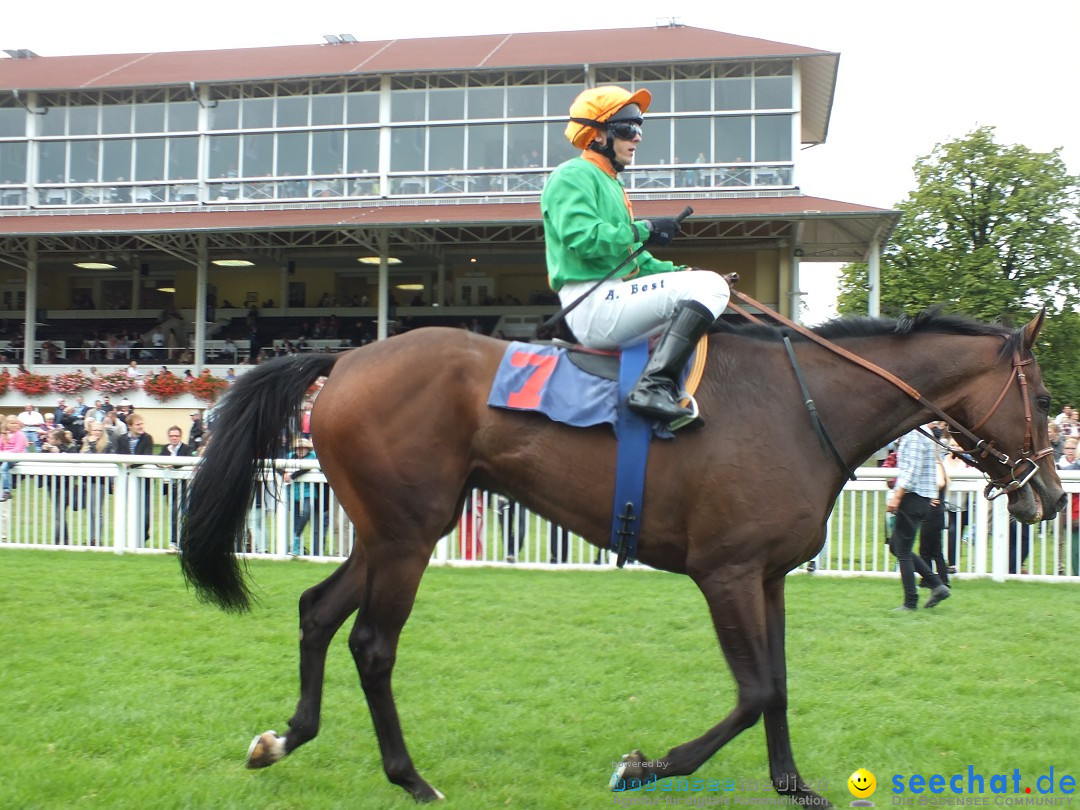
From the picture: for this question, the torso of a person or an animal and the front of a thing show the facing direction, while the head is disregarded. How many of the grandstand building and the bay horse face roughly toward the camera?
1

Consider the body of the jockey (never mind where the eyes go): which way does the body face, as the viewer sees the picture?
to the viewer's right

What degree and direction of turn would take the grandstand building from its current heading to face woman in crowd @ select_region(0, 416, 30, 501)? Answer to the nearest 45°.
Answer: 0° — it already faces them

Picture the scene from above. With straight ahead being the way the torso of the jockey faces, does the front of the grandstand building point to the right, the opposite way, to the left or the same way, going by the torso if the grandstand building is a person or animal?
to the right

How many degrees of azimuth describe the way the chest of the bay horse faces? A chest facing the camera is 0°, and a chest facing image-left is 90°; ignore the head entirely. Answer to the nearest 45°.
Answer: approximately 270°

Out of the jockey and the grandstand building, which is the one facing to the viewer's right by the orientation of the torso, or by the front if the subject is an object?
the jockey

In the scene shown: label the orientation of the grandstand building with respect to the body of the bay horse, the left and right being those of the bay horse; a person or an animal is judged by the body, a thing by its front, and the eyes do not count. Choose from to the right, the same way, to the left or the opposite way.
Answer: to the right

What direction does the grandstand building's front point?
toward the camera

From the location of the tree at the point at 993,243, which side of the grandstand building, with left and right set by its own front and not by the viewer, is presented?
left

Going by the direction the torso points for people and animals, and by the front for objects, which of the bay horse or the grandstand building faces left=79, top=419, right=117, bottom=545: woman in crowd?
the grandstand building

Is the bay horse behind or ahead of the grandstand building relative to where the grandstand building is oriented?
ahead
